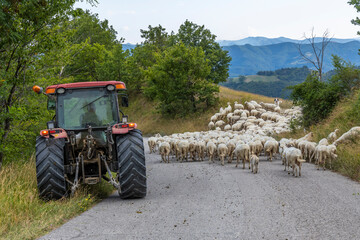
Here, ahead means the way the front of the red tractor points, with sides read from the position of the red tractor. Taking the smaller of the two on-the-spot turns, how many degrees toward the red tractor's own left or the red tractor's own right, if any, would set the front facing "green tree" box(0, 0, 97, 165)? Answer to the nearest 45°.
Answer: approximately 45° to the red tractor's own left

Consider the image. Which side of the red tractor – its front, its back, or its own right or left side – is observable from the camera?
back

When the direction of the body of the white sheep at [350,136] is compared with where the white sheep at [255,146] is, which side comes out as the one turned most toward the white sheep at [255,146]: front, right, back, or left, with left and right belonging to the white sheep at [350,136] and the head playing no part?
front
